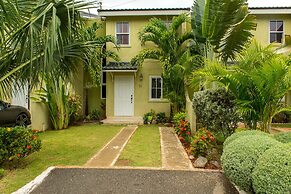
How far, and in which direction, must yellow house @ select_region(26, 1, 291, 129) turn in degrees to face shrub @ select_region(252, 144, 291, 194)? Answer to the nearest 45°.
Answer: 0° — it already faces it

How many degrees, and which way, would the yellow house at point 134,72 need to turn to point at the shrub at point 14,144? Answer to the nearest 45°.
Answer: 0° — it already faces it

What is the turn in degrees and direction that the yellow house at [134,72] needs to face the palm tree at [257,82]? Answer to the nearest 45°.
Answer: approximately 45° to its left

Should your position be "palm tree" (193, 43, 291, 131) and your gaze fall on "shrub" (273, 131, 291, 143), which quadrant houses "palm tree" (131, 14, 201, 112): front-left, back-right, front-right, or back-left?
back-right

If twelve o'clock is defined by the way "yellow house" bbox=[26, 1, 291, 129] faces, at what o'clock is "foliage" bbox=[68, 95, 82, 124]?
The foliage is roughly at 2 o'clock from the yellow house.

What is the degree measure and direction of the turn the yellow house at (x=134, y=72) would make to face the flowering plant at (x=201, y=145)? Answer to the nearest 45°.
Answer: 0° — it already faces it

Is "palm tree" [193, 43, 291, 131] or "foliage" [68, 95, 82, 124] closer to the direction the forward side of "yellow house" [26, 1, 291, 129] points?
the palm tree

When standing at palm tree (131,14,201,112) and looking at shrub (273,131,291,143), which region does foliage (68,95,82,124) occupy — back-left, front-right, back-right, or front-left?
back-right

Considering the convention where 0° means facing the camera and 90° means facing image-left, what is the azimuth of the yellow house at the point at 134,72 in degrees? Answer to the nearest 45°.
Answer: approximately 0°
